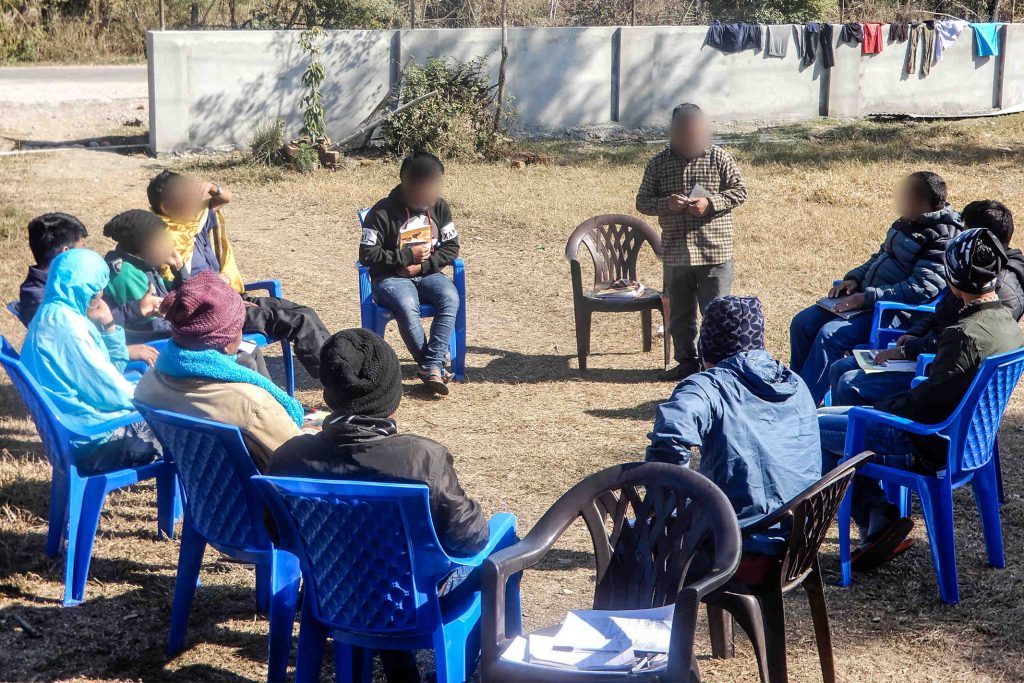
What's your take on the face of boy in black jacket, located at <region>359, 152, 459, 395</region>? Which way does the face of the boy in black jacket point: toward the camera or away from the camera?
toward the camera

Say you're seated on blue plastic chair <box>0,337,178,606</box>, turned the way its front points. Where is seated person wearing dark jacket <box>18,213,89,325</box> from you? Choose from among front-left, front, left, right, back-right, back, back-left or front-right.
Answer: front-left

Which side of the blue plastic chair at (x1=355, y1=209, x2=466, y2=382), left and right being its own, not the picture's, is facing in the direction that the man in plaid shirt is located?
left

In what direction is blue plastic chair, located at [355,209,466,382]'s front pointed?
toward the camera

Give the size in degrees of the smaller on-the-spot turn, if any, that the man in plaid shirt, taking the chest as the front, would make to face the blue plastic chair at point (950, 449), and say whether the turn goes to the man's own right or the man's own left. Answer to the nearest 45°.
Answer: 0° — they already face it

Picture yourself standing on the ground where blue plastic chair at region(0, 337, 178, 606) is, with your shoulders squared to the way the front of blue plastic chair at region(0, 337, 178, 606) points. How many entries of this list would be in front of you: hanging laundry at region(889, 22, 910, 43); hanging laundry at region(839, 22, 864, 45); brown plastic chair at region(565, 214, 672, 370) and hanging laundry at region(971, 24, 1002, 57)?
4

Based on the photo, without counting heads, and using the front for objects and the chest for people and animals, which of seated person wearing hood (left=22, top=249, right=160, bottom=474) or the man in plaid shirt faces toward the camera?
the man in plaid shirt

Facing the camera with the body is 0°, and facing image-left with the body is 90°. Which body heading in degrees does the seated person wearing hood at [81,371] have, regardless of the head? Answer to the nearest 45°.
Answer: approximately 270°

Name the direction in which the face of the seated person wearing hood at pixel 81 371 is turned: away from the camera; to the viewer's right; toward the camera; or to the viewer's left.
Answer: to the viewer's right

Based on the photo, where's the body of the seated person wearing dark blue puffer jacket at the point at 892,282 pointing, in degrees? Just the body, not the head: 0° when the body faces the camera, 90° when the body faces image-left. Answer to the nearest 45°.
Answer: approximately 45°

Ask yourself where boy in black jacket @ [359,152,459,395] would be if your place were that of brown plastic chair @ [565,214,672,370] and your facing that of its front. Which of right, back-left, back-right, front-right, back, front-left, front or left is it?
front-right

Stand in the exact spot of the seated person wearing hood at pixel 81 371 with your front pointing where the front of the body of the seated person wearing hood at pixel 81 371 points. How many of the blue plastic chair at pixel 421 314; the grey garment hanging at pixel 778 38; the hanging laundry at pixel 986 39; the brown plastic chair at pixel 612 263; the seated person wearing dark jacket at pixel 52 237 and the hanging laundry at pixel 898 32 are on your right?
0

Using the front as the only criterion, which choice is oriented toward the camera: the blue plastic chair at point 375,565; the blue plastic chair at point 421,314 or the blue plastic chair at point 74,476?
the blue plastic chair at point 421,314

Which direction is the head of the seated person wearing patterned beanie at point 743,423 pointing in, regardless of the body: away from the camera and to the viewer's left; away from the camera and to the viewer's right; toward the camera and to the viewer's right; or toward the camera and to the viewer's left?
away from the camera and to the viewer's left

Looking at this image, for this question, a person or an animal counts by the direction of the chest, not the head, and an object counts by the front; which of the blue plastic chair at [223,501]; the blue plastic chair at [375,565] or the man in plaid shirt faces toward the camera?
the man in plaid shirt

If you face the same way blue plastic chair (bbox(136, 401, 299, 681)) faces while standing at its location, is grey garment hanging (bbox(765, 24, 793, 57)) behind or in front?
in front

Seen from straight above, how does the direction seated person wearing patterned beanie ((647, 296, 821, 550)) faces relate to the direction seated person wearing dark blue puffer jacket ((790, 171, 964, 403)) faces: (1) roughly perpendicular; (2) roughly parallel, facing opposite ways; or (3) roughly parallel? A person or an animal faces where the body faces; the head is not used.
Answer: roughly perpendicular

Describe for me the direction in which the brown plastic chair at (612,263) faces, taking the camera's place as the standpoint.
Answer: facing the viewer
